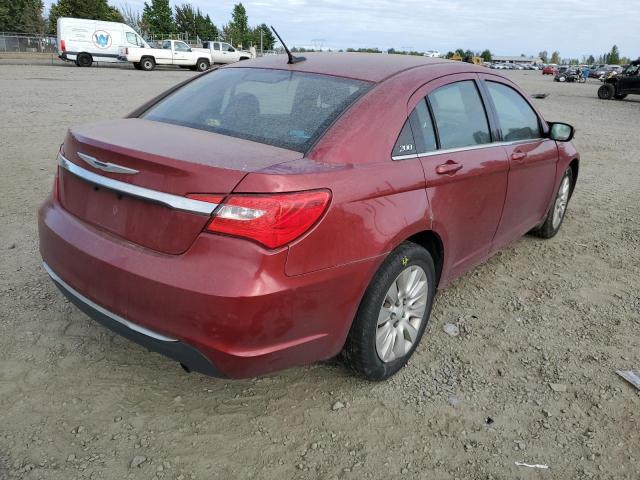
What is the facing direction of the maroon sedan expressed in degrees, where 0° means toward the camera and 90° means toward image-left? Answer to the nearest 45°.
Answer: approximately 225°

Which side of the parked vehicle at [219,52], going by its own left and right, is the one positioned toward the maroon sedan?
right

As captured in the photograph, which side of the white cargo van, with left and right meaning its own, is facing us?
right

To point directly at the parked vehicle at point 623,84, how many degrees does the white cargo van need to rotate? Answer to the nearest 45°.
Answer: approximately 45° to its right

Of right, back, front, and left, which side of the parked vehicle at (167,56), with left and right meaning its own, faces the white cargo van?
back

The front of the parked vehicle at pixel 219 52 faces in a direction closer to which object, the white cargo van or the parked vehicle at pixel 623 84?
the parked vehicle

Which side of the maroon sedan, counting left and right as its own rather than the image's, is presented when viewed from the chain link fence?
left

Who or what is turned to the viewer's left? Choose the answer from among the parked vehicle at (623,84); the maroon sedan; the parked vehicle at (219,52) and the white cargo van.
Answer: the parked vehicle at (623,84)

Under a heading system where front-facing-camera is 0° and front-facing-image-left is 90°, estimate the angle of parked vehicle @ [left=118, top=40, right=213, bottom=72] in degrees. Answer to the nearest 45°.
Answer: approximately 270°

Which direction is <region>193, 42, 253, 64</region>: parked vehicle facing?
to the viewer's right

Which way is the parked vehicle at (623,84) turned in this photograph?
to the viewer's left
